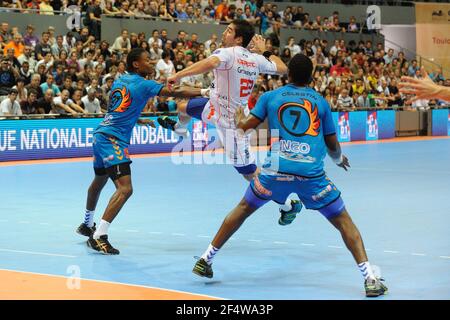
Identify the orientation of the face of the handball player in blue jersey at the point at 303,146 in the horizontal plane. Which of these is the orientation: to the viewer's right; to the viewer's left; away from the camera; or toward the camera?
away from the camera

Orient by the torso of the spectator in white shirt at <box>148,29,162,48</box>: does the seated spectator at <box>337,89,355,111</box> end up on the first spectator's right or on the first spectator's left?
on the first spectator's left

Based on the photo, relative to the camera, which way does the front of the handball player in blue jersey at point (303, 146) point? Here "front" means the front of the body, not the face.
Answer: away from the camera

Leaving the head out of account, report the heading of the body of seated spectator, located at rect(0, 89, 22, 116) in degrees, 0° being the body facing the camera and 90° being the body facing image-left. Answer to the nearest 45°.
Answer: approximately 315°

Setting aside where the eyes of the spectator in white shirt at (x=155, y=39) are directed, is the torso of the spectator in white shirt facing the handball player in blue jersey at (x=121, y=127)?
yes

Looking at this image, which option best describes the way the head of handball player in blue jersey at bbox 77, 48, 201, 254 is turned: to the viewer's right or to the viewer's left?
to the viewer's right

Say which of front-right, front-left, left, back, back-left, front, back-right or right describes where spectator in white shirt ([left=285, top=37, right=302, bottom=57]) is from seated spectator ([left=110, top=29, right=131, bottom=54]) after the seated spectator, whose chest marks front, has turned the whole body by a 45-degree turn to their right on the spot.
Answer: back-left

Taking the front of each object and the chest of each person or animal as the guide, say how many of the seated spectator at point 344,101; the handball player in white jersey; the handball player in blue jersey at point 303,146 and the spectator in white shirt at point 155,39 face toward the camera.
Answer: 2

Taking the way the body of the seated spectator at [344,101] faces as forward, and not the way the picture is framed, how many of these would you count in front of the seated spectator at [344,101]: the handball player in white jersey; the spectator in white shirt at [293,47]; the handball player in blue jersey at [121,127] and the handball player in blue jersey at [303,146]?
3

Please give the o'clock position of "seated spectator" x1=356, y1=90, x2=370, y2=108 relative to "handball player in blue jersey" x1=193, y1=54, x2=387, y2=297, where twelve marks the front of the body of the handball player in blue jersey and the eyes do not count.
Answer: The seated spectator is roughly at 12 o'clock from the handball player in blue jersey.

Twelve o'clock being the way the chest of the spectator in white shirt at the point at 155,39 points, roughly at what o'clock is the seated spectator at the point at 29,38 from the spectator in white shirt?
The seated spectator is roughly at 2 o'clock from the spectator in white shirt.
